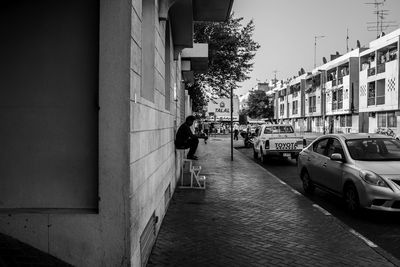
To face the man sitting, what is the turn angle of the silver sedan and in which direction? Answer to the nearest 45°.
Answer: approximately 135° to its right

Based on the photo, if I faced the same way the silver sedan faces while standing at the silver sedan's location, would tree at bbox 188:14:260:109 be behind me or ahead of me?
behind

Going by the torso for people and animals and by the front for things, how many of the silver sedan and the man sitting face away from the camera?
0

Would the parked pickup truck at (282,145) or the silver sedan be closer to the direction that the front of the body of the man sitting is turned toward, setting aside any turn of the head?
the silver sedan

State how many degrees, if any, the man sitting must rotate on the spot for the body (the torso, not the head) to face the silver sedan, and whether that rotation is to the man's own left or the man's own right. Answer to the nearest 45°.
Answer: approximately 45° to the man's own right

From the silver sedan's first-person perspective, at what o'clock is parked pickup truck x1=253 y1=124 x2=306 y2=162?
The parked pickup truck is roughly at 7 o'clock from the silver sedan.

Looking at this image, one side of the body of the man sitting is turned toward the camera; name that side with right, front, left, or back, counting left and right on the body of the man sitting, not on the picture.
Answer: right

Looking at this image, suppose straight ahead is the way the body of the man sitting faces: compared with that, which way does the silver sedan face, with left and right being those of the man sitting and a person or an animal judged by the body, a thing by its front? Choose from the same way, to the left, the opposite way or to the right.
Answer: to the right

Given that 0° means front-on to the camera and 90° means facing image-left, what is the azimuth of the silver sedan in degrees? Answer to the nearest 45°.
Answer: approximately 315°

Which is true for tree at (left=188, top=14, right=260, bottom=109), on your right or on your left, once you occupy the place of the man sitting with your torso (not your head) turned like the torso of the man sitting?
on your left
